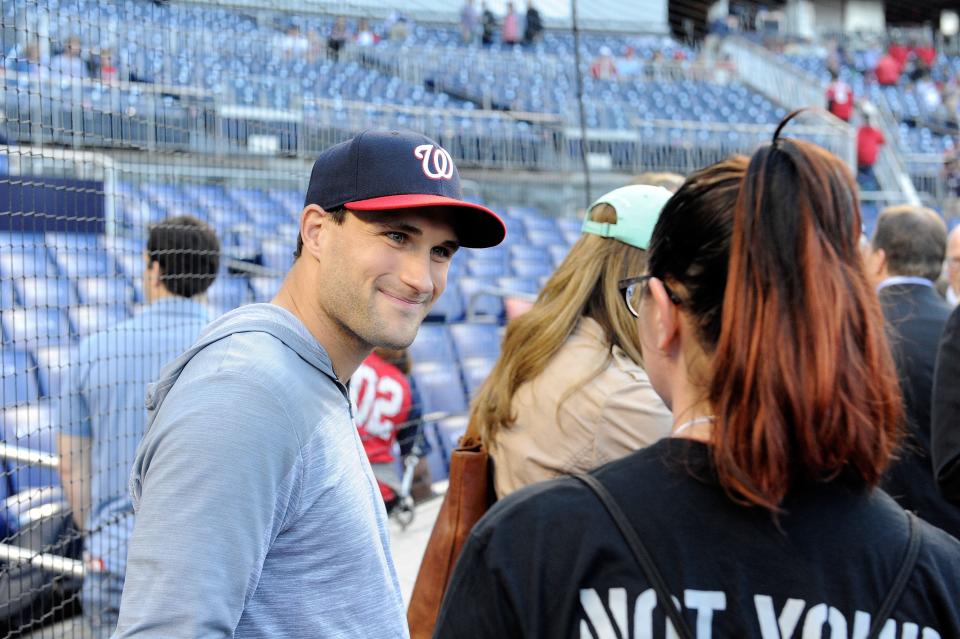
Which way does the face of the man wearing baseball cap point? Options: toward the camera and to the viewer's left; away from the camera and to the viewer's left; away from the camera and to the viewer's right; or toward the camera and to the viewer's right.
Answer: toward the camera and to the viewer's right

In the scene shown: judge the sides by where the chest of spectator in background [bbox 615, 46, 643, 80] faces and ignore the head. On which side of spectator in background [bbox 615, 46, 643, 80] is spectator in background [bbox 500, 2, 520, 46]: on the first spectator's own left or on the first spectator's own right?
on the first spectator's own right

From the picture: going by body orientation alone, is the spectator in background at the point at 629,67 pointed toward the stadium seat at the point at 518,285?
yes

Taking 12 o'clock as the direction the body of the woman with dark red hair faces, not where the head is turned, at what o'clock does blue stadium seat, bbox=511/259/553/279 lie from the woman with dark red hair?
The blue stadium seat is roughly at 1 o'clock from the woman with dark red hair.

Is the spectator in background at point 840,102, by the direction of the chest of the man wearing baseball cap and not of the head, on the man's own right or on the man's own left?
on the man's own left

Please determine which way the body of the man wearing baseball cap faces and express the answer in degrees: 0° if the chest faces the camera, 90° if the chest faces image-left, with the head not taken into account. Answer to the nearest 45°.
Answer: approximately 315°

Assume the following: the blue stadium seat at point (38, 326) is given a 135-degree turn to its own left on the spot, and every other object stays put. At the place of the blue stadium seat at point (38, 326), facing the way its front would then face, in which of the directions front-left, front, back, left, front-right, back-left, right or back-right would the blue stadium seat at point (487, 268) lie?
front

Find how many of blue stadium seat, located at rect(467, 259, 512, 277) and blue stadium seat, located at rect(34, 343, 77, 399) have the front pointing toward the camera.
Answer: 2

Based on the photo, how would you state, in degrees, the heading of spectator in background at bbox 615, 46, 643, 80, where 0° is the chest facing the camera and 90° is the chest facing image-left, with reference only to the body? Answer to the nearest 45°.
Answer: approximately 0°

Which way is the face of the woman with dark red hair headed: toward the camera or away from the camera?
away from the camera

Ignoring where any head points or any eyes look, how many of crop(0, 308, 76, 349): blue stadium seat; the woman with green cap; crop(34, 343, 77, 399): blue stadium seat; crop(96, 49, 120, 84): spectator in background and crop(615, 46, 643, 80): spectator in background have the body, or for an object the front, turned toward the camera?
4
